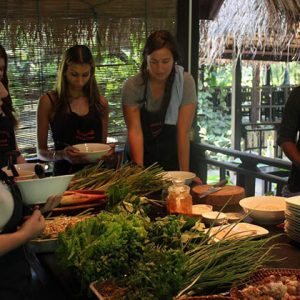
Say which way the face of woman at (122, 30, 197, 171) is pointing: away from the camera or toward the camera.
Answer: toward the camera

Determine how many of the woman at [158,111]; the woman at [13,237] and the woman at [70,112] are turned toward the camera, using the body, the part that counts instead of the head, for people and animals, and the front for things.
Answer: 2

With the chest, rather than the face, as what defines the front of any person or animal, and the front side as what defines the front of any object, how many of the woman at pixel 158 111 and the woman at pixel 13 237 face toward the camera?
1

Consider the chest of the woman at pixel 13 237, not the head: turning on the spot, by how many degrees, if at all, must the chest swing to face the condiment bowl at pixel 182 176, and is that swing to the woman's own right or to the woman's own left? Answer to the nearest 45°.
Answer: approximately 45° to the woman's own left

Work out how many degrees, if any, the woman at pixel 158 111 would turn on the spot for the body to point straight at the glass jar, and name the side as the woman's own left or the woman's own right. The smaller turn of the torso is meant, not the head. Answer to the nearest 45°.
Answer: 0° — they already face it

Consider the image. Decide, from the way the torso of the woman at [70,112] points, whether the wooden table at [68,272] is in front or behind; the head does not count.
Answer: in front

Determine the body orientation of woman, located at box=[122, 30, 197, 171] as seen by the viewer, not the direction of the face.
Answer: toward the camera

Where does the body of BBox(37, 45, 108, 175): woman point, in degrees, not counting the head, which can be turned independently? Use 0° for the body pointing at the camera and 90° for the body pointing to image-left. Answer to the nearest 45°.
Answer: approximately 0°

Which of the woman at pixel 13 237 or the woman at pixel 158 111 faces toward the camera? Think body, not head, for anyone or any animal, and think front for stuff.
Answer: the woman at pixel 158 111

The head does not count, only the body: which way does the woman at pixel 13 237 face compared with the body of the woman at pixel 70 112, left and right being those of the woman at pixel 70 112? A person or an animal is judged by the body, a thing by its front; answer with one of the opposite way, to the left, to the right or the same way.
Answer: to the left

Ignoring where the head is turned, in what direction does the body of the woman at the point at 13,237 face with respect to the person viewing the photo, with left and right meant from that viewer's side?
facing to the right of the viewer

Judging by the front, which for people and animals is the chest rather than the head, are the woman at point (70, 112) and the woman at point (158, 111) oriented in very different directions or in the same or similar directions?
same or similar directions

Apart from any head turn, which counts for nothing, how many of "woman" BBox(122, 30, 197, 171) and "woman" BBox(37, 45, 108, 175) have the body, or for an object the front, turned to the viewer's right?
0

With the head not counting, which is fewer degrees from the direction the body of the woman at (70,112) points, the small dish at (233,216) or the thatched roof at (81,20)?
the small dish

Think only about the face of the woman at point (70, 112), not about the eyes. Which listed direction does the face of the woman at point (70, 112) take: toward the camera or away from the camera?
toward the camera
